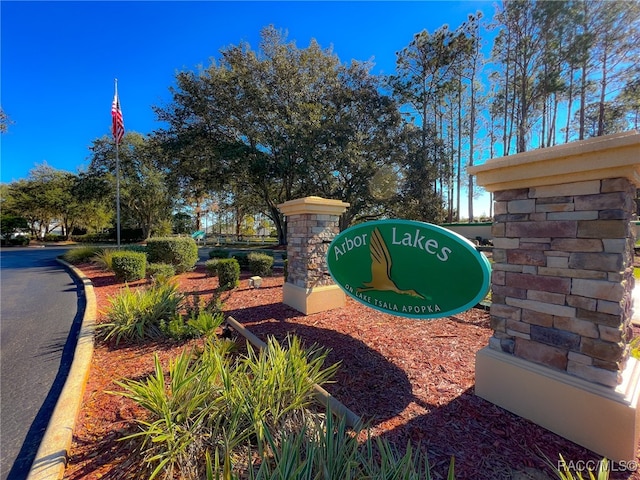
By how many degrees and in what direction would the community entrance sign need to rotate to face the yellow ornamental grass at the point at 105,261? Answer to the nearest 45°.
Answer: approximately 45° to its right

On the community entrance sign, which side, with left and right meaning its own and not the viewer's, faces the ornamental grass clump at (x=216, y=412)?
front

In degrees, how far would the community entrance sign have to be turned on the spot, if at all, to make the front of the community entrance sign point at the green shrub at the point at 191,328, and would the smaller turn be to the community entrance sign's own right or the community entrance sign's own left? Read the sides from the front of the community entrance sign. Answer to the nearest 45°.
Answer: approximately 45° to the community entrance sign's own right

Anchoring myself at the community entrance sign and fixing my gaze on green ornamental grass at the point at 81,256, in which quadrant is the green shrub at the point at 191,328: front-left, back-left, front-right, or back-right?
front-left

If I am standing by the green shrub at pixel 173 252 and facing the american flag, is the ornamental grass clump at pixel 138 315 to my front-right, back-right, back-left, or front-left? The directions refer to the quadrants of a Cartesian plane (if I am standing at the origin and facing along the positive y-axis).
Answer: back-left

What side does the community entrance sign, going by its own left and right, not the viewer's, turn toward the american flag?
right

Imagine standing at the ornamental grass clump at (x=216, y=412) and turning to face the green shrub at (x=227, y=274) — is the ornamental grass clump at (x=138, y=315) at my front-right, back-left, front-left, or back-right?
front-left

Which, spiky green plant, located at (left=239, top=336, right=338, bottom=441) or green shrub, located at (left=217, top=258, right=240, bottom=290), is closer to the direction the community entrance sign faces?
the spiky green plant

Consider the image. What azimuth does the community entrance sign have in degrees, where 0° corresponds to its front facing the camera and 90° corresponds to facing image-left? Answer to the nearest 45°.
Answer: approximately 45°

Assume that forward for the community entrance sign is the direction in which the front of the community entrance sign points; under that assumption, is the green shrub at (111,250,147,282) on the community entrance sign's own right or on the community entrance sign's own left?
on the community entrance sign's own right

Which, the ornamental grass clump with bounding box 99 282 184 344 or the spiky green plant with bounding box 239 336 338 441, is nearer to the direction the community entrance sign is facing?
the spiky green plant

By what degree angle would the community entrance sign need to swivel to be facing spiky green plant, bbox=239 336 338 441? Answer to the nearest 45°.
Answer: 0° — it already faces it

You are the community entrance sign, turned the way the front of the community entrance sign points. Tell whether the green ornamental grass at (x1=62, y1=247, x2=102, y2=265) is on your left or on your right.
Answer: on your right
